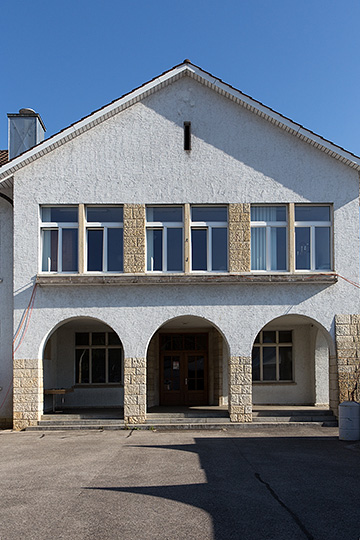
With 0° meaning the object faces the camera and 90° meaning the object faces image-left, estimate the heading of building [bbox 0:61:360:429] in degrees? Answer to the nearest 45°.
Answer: approximately 0°
